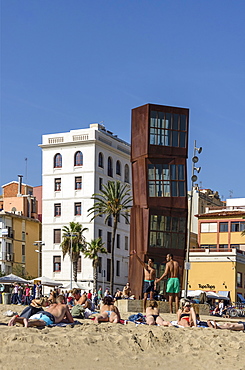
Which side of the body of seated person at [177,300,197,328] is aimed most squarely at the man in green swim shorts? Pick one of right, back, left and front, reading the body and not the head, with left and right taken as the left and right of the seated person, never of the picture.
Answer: back

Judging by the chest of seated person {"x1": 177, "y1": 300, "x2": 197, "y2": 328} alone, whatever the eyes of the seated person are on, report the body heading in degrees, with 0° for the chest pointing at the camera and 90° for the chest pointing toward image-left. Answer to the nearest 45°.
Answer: approximately 0°
